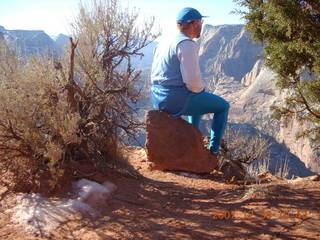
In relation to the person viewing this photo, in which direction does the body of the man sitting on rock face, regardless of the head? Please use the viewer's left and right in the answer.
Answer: facing away from the viewer and to the right of the viewer

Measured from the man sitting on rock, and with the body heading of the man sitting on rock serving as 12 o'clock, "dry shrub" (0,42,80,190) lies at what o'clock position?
The dry shrub is roughly at 6 o'clock from the man sitting on rock.

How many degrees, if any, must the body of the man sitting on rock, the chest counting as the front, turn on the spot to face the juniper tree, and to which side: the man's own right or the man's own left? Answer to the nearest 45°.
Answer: approximately 45° to the man's own right

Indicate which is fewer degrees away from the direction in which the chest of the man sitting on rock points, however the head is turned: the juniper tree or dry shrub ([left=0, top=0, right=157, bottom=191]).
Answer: the juniper tree
